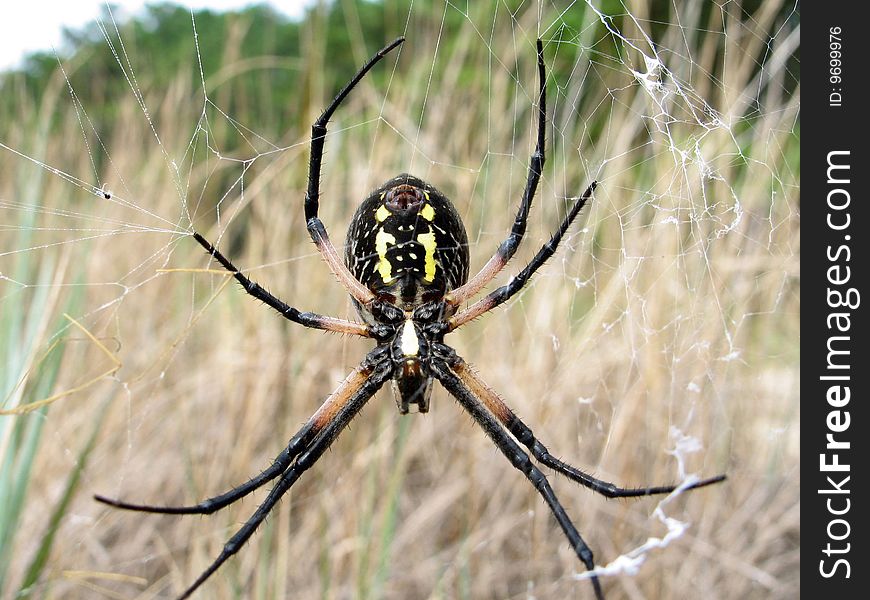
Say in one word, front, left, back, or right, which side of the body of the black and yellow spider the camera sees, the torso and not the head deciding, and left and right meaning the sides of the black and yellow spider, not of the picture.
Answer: front
